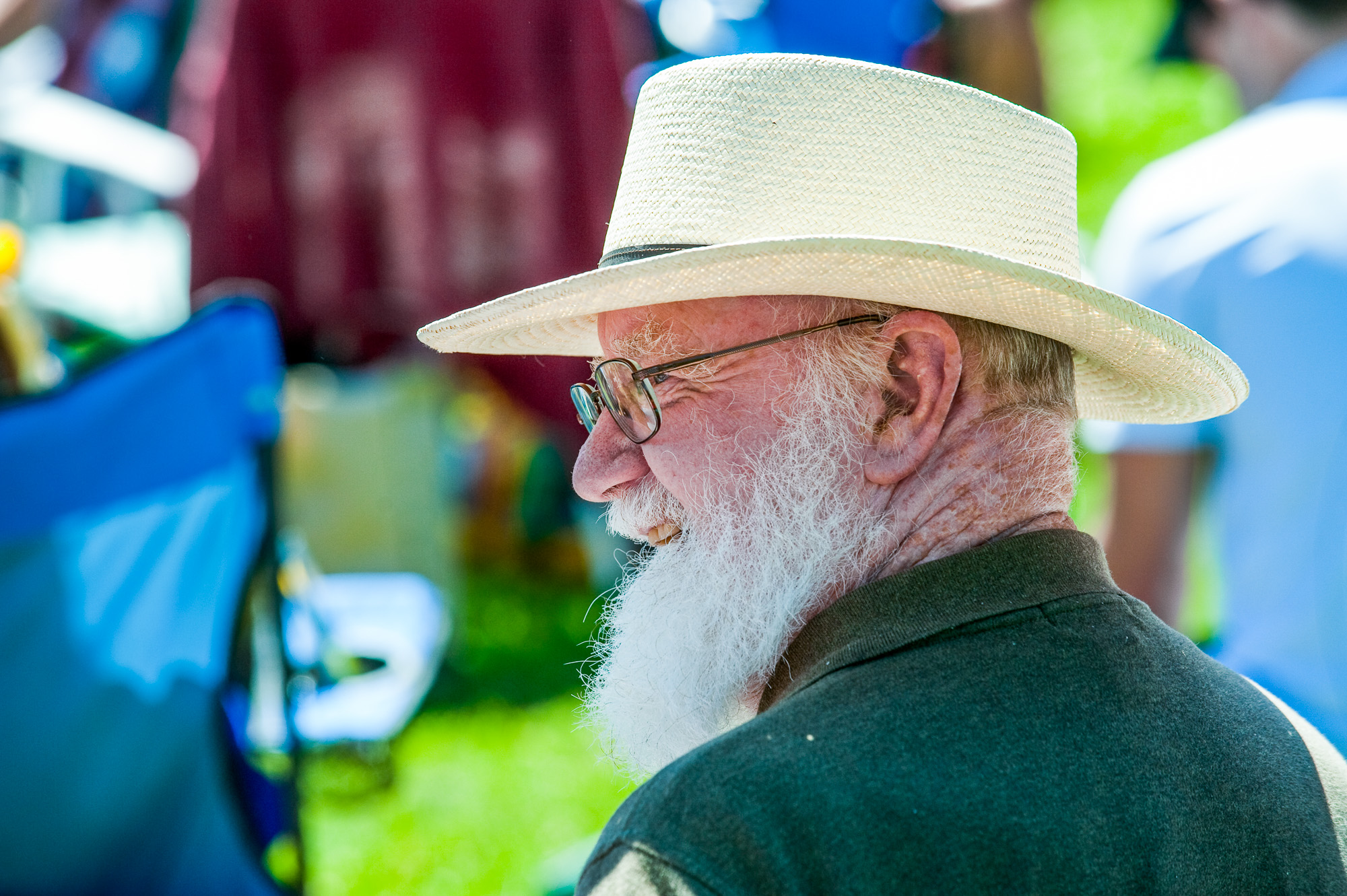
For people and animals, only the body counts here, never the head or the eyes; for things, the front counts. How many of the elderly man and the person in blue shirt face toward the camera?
0

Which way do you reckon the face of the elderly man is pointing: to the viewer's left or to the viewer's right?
to the viewer's left

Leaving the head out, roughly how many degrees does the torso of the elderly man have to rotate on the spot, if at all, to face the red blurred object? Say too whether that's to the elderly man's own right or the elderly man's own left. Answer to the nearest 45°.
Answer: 0° — they already face it

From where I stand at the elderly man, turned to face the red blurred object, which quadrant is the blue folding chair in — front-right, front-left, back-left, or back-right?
front-left

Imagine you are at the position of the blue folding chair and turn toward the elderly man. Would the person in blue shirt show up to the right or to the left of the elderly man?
left

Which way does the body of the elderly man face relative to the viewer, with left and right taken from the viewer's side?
facing away from the viewer and to the left of the viewer

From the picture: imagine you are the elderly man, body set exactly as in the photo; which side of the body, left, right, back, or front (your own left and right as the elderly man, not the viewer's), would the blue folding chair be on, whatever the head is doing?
front

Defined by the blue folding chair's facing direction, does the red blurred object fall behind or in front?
in front
